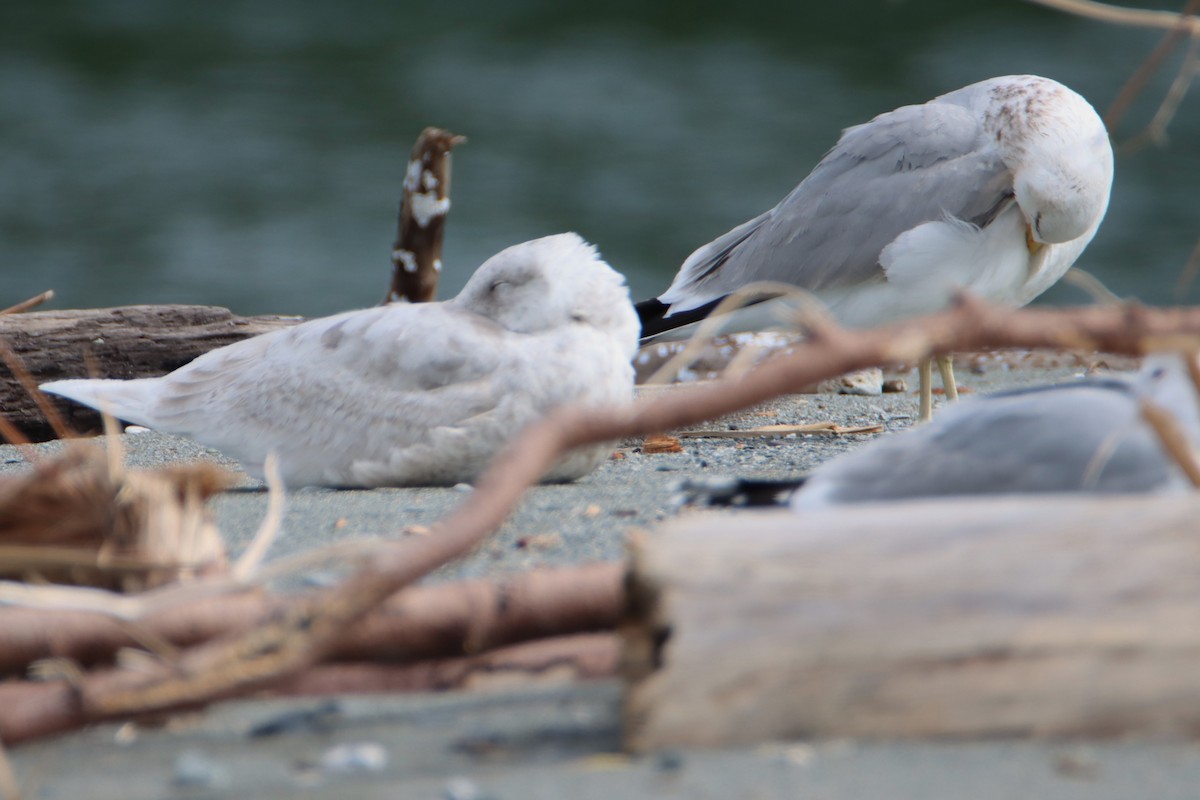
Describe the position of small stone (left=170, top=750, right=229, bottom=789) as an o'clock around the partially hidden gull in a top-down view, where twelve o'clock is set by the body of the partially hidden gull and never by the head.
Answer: The small stone is roughly at 5 o'clock from the partially hidden gull.

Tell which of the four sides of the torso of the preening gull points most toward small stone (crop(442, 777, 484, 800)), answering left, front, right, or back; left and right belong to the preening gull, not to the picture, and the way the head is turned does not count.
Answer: right

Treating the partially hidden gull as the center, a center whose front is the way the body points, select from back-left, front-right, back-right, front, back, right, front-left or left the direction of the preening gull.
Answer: left

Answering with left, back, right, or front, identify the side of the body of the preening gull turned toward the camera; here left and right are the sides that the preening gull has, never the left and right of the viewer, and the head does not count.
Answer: right

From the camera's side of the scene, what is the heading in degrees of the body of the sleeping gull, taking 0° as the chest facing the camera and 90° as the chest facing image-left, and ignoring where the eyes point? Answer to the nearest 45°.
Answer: approximately 270°

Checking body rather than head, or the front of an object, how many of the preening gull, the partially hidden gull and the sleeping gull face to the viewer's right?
3

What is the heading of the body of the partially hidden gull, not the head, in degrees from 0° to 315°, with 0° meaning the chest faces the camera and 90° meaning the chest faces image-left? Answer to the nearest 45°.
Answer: approximately 270°

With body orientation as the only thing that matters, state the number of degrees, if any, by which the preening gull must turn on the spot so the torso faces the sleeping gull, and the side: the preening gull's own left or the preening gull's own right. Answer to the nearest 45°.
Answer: approximately 135° to the preening gull's own right
